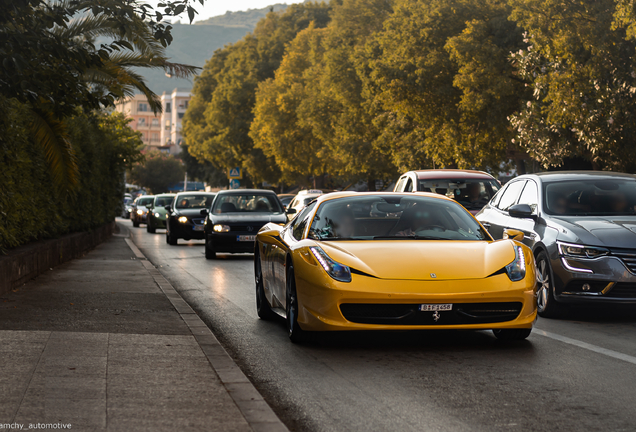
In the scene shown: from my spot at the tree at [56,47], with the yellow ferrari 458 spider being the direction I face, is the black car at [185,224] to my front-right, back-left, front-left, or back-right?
back-left

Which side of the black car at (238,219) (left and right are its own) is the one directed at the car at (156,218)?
back

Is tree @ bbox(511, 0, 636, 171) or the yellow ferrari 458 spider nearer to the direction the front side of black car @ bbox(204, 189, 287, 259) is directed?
the yellow ferrari 458 spider

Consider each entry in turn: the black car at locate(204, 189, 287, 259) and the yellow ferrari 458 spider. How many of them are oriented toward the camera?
2

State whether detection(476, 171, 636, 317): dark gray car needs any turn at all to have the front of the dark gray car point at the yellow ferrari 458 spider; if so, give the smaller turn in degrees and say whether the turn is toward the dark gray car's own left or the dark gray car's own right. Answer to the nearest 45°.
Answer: approximately 90° to the dark gray car's own right

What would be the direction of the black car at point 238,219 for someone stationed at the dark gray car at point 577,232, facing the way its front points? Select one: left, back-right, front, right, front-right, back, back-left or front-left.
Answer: back

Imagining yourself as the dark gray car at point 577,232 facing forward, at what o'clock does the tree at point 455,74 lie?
The tree is roughly at 7 o'clock from the dark gray car.

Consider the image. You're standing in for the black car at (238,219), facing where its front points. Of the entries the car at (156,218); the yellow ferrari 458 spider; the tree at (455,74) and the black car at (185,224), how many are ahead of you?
1

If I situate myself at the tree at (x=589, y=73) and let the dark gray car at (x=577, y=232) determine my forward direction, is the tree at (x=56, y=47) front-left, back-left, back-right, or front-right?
front-right

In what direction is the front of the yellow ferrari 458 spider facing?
toward the camera

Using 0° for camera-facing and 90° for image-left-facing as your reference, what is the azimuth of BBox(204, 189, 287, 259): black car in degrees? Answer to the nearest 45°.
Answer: approximately 0°

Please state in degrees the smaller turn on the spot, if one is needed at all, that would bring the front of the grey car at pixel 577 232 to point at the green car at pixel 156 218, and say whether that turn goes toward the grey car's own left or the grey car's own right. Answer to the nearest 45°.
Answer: approximately 180°

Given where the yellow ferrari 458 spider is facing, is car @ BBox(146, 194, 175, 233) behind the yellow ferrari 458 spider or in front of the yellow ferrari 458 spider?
behind

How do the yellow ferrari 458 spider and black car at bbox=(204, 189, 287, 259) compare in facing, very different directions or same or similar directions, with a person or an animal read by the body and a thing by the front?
same or similar directions

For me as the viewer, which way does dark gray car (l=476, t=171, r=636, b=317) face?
facing the viewer and to the right of the viewer

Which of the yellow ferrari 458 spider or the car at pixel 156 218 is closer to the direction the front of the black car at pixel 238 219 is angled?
the yellow ferrari 458 spider

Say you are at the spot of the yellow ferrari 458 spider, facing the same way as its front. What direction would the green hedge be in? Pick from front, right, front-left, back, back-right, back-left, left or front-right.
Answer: back-right
